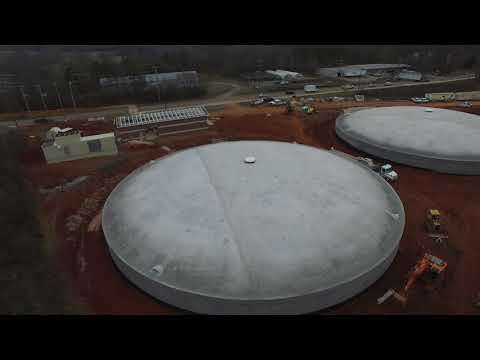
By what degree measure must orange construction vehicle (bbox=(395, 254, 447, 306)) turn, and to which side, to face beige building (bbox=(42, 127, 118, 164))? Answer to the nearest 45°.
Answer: approximately 45° to its right

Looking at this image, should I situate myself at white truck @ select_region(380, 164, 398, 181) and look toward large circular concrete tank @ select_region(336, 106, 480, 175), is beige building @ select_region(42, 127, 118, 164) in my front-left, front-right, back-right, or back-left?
back-left

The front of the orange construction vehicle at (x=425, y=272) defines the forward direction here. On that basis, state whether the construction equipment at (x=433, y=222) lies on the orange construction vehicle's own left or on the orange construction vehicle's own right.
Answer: on the orange construction vehicle's own right

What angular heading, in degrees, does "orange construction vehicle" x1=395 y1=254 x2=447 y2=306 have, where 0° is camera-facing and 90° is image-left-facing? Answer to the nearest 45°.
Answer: approximately 45°

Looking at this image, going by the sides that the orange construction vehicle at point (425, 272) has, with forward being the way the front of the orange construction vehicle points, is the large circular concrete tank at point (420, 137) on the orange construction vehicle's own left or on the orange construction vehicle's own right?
on the orange construction vehicle's own right

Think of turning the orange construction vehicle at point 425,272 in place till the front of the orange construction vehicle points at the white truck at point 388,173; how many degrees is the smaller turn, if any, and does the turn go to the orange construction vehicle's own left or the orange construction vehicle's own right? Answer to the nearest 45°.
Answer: approximately 135° to the orange construction vehicle's own right
